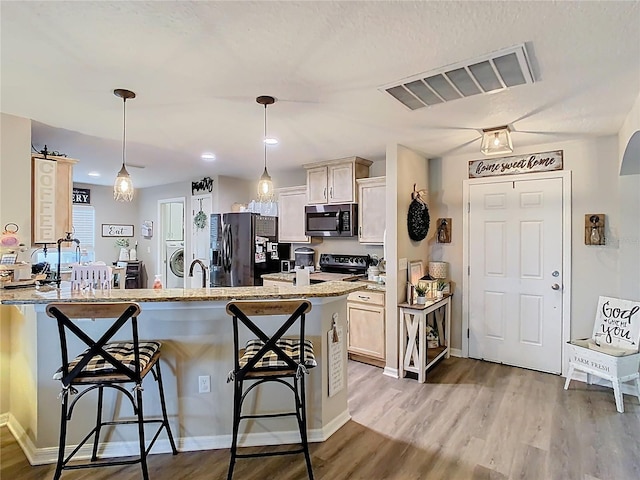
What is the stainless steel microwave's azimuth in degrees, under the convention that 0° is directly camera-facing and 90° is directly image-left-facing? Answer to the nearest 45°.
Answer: approximately 45°

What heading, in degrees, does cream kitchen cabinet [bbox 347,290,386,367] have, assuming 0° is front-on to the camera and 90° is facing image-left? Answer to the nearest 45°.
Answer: approximately 45°

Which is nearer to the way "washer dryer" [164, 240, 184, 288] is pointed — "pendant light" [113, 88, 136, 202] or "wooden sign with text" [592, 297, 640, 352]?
the pendant light

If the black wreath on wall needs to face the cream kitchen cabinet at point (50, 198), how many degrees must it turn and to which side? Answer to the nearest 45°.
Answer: approximately 90° to its right

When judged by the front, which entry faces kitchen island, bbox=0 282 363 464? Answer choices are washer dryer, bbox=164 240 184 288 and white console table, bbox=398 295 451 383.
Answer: the washer dryer

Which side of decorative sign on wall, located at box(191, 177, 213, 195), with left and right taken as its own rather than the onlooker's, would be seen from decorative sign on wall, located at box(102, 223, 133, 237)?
right

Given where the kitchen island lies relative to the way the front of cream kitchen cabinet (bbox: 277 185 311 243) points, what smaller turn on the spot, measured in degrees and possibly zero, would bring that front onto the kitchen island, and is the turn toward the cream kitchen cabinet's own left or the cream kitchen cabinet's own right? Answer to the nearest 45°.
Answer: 0° — it already faces it
